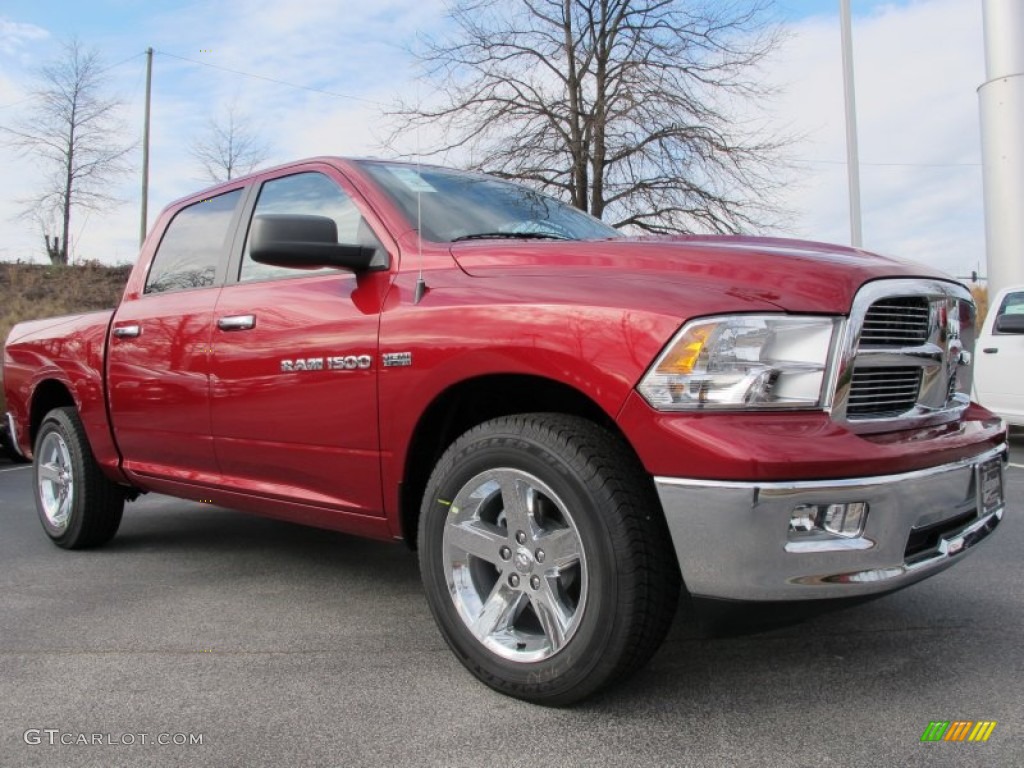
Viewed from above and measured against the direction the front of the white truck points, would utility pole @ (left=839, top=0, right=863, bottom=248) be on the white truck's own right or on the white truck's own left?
on the white truck's own left

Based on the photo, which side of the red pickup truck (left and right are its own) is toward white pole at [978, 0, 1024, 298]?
left

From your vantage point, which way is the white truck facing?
to the viewer's right

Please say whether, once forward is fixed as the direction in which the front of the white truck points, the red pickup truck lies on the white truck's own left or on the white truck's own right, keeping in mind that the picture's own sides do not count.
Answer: on the white truck's own right

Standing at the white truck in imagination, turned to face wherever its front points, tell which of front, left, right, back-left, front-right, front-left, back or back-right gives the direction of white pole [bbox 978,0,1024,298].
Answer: left

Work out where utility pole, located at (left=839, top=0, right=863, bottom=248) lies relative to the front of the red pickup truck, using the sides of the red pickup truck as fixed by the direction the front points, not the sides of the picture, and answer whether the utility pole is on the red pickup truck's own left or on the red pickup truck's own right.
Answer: on the red pickup truck's own left
